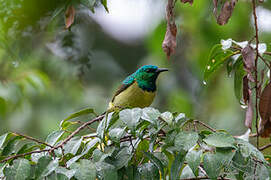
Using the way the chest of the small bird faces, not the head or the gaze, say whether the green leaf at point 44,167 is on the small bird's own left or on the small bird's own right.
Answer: on the small bird's own right

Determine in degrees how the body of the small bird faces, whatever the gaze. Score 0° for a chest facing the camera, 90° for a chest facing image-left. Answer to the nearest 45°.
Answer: approximately 270°

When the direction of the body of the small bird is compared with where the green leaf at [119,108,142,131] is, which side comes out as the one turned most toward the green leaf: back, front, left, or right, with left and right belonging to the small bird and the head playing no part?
right

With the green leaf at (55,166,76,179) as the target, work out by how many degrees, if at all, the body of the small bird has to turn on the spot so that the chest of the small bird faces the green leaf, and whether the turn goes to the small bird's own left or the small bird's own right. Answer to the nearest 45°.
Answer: approximately 90° to the small bird's own right

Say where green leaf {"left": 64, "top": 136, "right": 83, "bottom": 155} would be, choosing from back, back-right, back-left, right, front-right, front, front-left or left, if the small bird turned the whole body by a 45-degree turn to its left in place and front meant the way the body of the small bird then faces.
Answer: back-right

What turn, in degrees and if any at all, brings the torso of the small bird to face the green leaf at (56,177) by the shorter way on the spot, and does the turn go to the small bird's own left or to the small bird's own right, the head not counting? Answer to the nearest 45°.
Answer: approximately 90° to the small bird's own right

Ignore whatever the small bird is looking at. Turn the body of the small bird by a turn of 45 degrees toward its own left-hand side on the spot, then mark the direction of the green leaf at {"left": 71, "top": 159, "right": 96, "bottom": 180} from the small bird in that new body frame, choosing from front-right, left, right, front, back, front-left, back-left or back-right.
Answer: back-right
